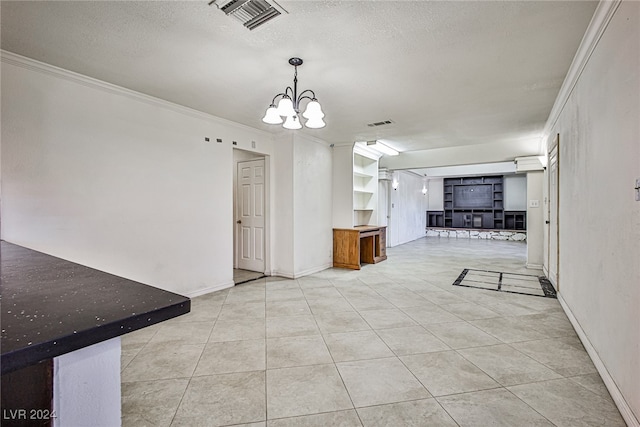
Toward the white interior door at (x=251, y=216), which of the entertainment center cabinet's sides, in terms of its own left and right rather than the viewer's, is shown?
front

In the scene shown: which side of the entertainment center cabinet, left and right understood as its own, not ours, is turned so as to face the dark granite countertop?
front

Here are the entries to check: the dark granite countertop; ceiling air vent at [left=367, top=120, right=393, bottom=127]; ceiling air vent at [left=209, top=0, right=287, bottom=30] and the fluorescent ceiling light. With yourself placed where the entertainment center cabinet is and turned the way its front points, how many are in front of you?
4

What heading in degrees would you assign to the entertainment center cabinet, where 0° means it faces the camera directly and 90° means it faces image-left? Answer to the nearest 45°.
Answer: approximately 0°

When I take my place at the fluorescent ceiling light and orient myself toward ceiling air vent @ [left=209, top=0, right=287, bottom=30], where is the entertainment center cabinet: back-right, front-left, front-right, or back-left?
back-left

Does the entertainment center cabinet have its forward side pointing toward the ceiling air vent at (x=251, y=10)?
yes

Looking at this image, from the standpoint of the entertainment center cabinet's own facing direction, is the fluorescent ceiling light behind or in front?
in front
